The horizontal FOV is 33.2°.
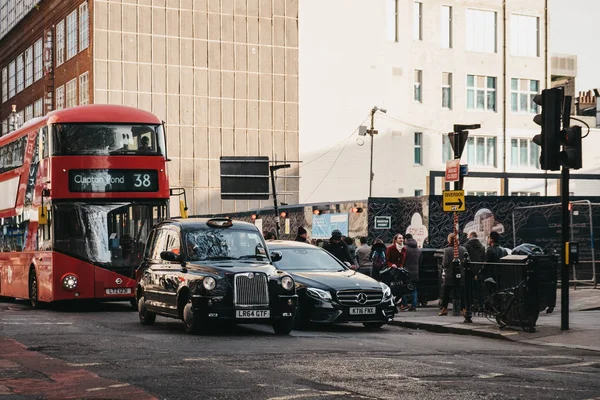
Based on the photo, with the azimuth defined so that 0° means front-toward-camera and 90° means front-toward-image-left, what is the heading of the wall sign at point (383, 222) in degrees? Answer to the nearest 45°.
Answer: approximately 0°

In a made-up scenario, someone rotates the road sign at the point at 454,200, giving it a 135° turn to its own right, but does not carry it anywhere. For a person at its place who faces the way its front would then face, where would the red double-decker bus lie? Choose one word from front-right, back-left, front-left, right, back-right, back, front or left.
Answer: front-left

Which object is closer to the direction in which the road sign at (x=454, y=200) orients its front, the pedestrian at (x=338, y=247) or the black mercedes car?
the black mercedes car

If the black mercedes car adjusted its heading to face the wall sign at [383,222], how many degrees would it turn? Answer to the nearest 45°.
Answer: approximately 135° to its left
